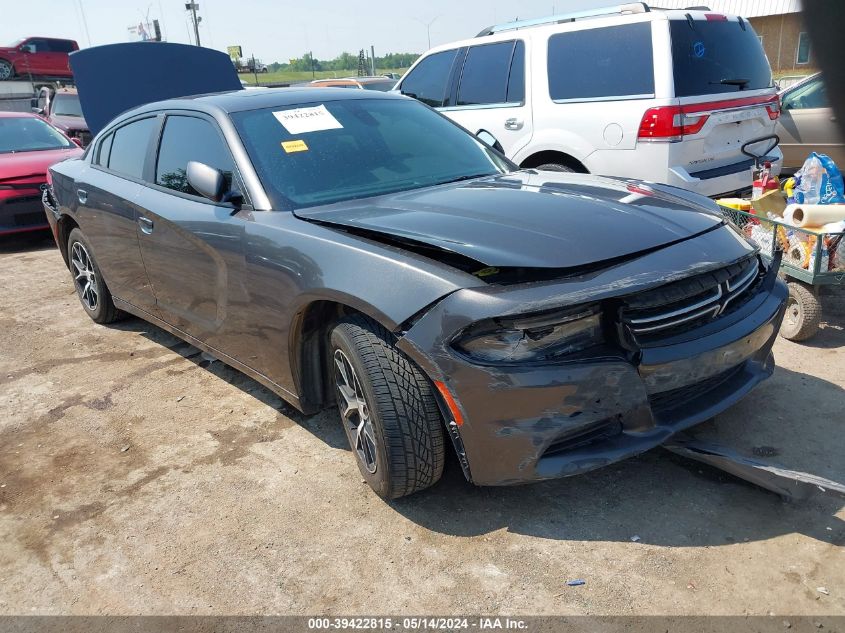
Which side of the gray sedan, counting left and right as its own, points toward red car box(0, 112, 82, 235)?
back

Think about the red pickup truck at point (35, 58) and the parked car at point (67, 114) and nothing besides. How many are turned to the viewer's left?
1

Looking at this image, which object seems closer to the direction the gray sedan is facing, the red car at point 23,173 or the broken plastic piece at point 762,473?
the broken plastic piece

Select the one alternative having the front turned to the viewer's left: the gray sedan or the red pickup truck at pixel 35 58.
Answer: the red pickup truck

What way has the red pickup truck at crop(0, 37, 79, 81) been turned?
to the viewer's left

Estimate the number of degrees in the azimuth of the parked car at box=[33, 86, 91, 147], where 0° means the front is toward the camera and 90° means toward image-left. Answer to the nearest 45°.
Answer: approximately 315°

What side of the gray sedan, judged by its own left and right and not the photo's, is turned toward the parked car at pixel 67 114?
back

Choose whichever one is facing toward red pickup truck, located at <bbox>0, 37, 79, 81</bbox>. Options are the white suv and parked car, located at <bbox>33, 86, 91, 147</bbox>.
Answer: the white suv

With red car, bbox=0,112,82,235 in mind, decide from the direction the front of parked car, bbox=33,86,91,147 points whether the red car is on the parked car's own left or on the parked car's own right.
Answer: on the parked car's own right

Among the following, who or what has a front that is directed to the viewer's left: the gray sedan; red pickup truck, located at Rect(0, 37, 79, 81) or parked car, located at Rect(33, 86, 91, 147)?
the red pickup truck

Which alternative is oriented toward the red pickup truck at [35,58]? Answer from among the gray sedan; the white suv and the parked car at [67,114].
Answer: the white suv

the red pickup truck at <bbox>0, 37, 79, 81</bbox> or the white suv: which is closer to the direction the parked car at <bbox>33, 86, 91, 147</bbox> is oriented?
the white suv

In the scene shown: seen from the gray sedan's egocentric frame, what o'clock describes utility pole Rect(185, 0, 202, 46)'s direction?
The utility pole is roughly at 7 o'clock from the gray sedan.

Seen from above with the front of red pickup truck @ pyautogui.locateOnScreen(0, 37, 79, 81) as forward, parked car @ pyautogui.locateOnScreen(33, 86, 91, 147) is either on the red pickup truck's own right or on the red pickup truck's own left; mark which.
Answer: on the red pickup truck's own left
